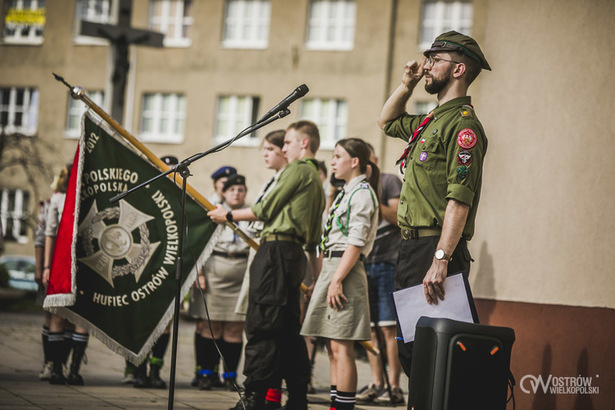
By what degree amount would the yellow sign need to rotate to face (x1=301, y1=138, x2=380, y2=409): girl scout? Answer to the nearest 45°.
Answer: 0° — it already faces them

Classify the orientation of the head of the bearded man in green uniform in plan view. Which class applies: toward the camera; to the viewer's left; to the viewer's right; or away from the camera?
to the viewer's left

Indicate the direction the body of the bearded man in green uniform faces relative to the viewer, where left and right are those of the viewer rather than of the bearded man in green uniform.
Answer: facing to the left of the viewer

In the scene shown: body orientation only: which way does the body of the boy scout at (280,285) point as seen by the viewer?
to the viewer's left

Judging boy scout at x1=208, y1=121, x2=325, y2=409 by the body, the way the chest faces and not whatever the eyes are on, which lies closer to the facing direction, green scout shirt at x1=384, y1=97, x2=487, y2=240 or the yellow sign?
the yellow sign

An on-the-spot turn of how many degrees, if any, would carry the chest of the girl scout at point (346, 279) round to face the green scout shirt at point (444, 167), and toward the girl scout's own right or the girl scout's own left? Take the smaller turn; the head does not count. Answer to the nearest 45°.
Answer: approximately 90° to the girl scout's own left

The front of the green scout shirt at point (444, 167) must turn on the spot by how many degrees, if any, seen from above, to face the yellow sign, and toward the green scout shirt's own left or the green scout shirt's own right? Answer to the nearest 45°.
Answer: approximately 45° to the green scout shirt's own right

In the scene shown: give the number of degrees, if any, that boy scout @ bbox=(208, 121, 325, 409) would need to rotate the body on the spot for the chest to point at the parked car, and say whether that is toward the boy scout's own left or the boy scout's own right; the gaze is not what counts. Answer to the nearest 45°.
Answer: approximately 90° to the boy scout's own right

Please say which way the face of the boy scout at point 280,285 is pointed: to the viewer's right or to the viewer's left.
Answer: to the viewer's left
